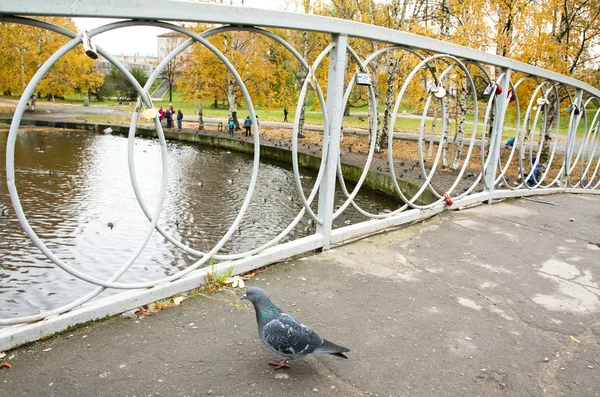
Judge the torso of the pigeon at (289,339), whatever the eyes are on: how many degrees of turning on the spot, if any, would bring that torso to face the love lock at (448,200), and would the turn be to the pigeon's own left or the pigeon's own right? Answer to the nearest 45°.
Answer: approximately 135° to the pigeon's own right

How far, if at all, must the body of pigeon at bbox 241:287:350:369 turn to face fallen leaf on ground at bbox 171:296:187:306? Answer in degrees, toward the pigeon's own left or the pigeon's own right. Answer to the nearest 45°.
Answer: approximately 45° to the pigeon's own right

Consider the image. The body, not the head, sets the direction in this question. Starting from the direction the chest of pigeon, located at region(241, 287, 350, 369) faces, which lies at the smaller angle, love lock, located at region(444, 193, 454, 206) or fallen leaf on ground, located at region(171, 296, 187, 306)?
the fallen leaf on ground

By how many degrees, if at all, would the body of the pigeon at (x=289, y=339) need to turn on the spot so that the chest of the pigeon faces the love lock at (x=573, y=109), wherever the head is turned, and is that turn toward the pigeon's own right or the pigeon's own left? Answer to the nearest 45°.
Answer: approximately 135° to the pigeon's own right

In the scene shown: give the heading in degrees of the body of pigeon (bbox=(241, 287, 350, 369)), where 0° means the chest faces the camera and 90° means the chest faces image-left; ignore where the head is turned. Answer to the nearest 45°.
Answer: approximately 90°

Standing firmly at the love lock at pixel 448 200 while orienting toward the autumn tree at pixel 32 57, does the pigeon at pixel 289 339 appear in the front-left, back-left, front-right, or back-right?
back-left

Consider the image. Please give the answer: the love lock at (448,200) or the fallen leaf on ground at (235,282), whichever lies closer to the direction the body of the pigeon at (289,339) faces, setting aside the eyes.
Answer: the fallen leaf on ground

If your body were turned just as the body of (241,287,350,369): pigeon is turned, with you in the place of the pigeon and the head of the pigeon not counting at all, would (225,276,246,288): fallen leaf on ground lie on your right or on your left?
on your right

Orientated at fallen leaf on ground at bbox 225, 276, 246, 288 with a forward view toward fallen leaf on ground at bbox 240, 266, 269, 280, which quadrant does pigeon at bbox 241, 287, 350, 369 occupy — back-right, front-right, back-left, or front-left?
back-right

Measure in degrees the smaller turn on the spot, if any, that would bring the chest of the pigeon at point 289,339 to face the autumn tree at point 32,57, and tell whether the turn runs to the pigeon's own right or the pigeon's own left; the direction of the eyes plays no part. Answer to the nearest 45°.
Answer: approximately 45° to the pigeon's own right

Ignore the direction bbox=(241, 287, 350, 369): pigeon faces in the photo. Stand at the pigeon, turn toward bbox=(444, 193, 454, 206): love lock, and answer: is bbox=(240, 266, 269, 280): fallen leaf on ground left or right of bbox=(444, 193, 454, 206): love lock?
left
